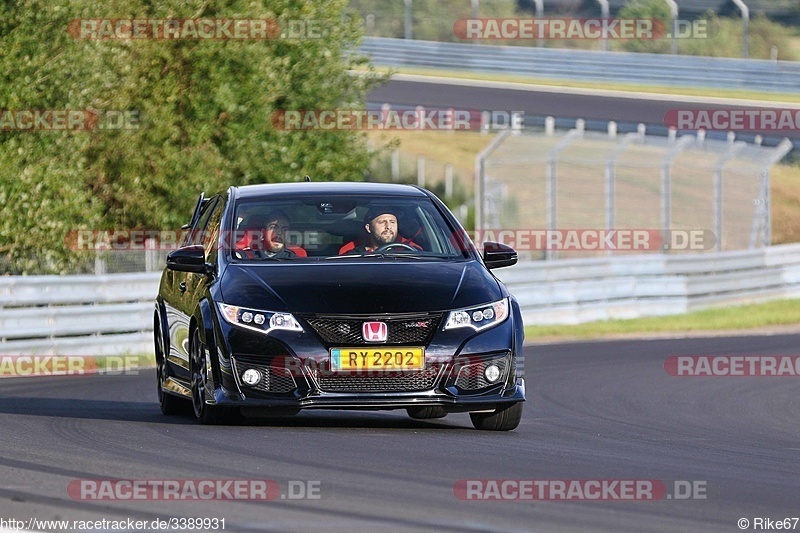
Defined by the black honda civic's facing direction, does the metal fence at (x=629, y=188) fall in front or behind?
behind

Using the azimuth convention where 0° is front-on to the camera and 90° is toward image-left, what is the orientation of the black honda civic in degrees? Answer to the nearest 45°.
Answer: approximately 0°

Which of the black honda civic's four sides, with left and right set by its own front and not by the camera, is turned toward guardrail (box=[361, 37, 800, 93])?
back
